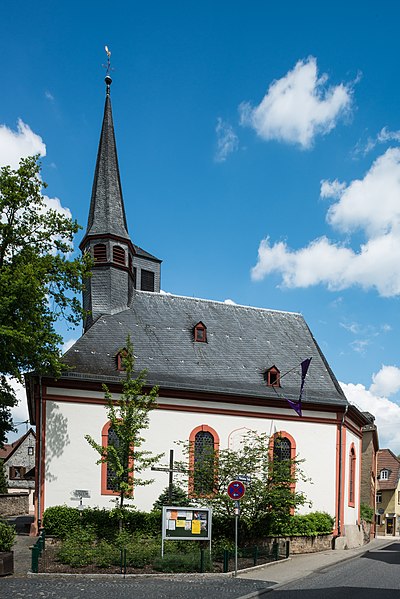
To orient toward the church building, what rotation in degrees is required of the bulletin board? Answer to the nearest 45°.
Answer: approximately 180°

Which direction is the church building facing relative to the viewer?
to the viewer's left

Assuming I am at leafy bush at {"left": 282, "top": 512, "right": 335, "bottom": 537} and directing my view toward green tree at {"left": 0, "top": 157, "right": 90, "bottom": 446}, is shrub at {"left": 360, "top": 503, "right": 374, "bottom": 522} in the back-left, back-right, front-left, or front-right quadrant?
back-right

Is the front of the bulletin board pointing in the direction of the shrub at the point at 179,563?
yes

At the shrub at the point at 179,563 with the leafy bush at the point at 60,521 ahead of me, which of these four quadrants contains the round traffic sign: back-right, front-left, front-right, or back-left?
back-right

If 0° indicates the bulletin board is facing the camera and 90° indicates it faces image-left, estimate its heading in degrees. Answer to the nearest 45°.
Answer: approximately 0°

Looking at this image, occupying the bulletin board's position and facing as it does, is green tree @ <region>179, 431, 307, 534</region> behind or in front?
behind
